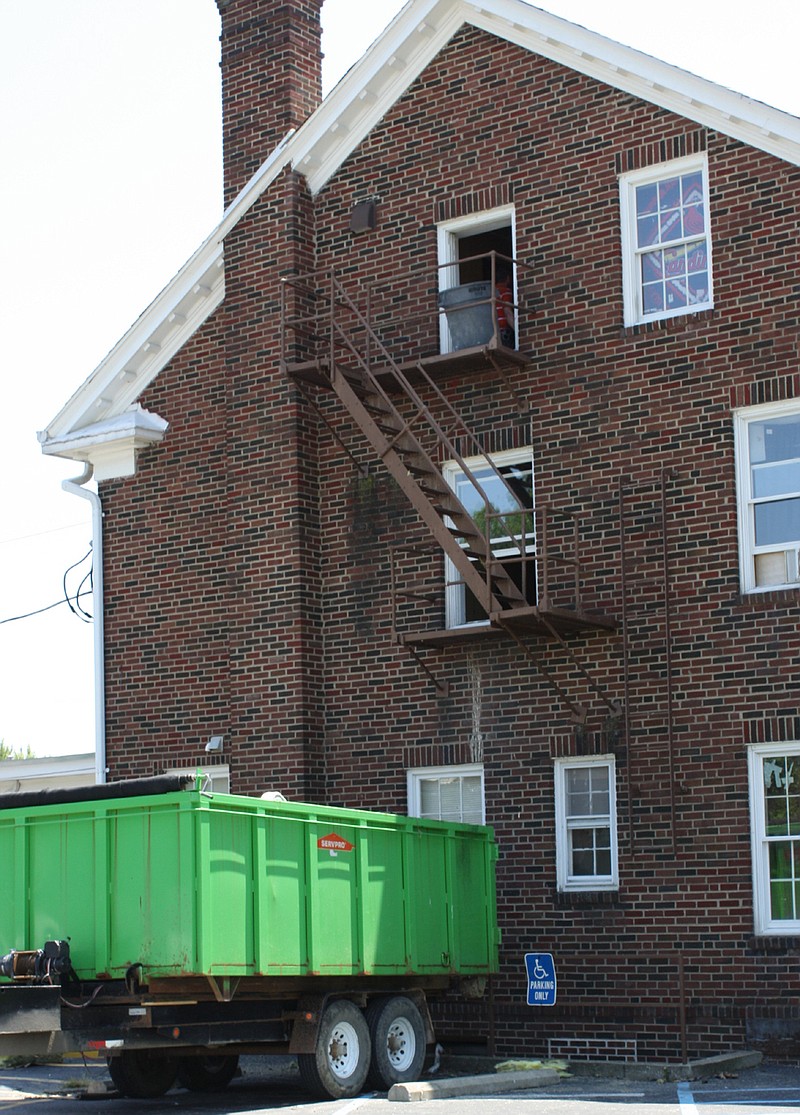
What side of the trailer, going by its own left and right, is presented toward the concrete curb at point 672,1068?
back

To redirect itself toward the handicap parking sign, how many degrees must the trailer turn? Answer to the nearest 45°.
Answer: approximately 180°

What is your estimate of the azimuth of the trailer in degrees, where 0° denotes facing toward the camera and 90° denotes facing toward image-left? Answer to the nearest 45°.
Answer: approximately 45°
